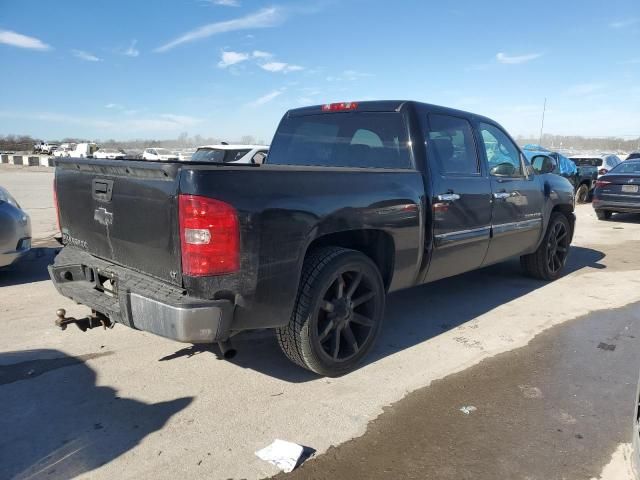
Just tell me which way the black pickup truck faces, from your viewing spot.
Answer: facing away from the viewer and to the right of the viewer

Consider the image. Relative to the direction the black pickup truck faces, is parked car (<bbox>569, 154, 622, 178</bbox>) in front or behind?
in front

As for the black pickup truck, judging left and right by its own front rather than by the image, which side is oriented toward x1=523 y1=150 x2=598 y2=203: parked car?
front

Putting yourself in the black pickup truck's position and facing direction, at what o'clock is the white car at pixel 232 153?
The white car is roughly at 10 o'clock from the black pickup truck.

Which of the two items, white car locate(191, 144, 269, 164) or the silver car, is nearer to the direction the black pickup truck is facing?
the white car

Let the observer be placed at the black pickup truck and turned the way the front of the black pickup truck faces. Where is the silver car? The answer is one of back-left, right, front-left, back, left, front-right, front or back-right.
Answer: left
